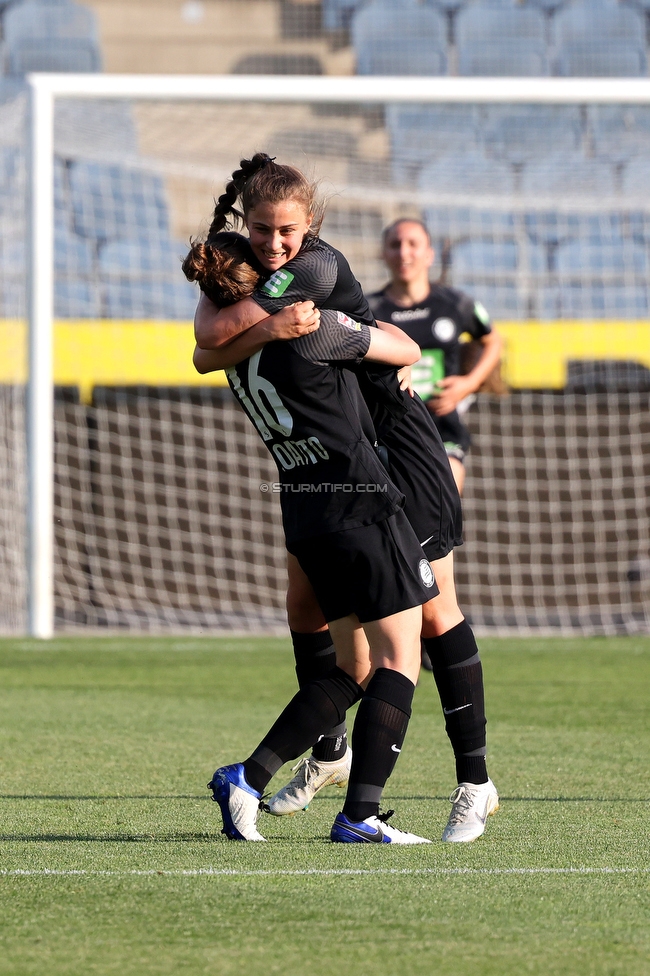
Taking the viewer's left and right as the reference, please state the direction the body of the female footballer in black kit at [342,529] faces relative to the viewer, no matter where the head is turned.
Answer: facing away from the viewer and to the right of the viewer

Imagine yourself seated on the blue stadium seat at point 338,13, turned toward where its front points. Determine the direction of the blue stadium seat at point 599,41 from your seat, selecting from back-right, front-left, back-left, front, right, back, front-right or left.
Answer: left

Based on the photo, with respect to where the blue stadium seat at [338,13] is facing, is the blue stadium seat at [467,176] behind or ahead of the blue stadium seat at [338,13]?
ahead

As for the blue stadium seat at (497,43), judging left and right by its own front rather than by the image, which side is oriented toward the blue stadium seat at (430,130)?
front

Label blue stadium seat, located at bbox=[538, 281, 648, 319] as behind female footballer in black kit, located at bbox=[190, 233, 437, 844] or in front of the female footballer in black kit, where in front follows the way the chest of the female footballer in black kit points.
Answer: in front

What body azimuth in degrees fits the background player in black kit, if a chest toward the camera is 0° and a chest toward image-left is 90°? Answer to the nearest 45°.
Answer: approximately 0°

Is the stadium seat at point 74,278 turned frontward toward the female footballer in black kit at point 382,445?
yes

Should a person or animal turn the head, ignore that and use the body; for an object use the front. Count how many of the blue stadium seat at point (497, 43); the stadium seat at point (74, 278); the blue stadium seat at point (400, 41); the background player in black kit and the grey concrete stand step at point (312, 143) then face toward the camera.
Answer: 5

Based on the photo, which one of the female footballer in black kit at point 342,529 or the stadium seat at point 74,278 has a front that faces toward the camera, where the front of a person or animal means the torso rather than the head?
the stadium seat

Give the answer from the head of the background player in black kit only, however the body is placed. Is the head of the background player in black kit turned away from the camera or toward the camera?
toward the camera

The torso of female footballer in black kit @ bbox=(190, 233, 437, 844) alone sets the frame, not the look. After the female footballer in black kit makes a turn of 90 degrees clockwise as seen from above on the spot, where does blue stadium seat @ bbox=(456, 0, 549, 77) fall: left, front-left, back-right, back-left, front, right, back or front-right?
back-left

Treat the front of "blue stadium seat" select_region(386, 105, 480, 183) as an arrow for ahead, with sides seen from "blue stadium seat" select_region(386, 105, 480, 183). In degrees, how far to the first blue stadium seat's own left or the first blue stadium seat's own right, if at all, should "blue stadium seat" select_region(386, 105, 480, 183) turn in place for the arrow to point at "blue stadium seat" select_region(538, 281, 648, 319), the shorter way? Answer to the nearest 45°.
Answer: approximately 45° to the first blue stadium seat's own left

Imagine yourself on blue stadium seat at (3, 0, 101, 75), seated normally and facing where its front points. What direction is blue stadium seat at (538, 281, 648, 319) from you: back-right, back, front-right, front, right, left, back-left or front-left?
front-left

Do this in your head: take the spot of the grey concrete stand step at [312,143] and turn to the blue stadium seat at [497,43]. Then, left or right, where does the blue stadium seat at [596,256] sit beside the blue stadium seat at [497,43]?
right

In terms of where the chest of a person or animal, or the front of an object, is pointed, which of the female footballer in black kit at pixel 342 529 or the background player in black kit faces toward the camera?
the background player in black kit

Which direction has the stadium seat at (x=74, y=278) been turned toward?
toward the camera

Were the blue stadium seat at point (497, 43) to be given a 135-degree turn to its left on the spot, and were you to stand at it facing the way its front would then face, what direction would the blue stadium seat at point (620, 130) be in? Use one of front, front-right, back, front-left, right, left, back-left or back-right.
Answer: right

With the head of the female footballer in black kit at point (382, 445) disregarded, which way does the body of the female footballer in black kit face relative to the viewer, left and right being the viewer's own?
facing the viewer and to the left of the viewer
